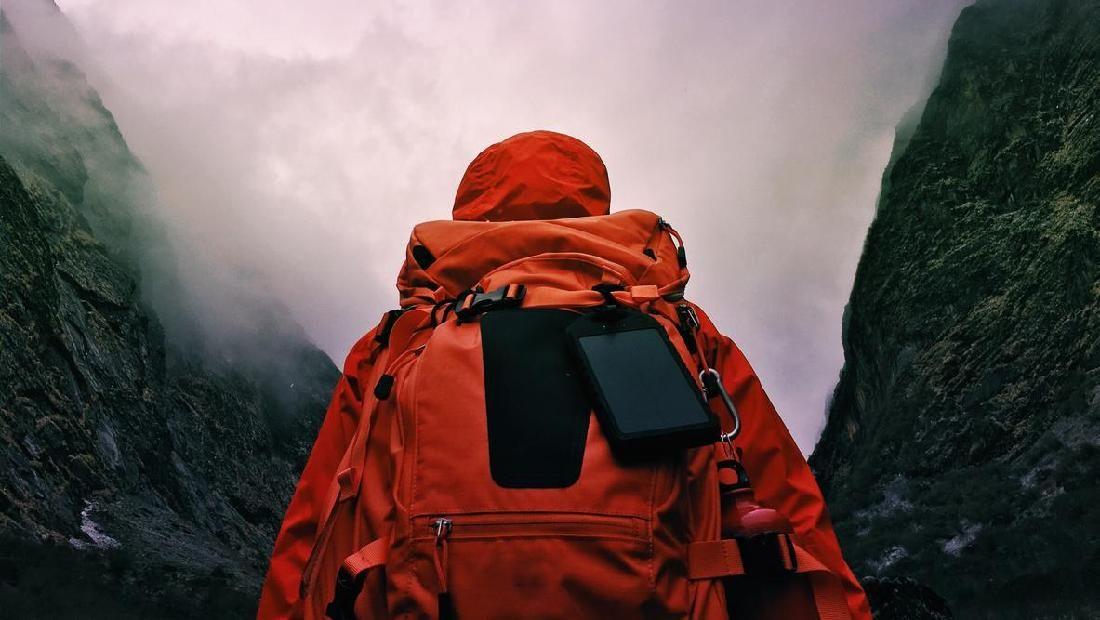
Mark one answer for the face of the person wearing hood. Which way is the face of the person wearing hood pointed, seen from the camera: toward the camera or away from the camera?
away from the camera

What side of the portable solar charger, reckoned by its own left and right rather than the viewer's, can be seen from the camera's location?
front

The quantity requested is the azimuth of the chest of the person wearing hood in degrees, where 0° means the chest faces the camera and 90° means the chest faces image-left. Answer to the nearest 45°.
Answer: approximately 180°
